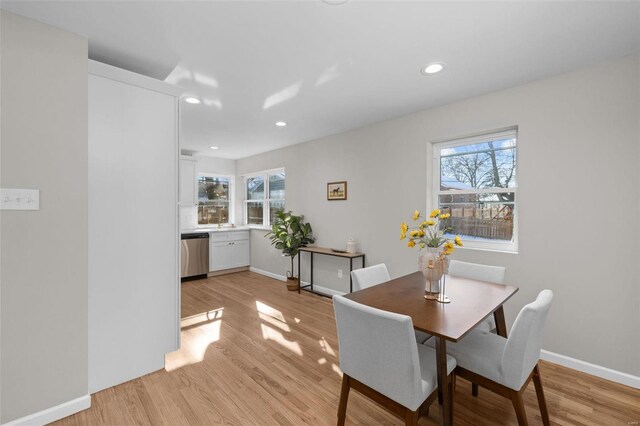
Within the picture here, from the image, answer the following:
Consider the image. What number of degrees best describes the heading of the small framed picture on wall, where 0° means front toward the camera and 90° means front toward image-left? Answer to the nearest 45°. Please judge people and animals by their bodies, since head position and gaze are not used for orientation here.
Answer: approximately 45°

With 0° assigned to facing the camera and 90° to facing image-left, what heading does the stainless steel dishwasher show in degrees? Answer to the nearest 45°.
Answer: approximately 0°

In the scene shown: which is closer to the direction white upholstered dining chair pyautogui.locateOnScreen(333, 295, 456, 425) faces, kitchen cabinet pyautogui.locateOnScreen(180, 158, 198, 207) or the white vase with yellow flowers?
the white vase with yellow flowers

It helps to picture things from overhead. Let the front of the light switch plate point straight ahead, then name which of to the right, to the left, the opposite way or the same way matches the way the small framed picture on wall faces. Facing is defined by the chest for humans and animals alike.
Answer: to the right

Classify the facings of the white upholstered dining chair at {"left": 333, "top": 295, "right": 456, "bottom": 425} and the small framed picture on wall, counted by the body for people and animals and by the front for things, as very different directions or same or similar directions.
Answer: very different directions

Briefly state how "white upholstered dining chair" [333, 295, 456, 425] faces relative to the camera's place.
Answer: facing away from the viewer and to the right of the viewer
